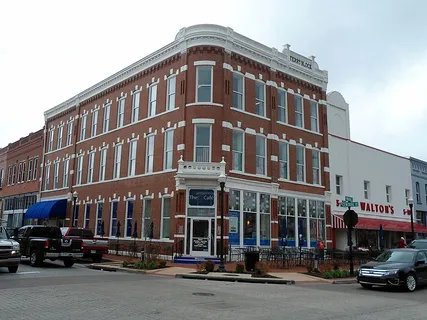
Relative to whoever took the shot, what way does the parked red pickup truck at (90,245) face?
facing away from the viewer and to the left of the viewer

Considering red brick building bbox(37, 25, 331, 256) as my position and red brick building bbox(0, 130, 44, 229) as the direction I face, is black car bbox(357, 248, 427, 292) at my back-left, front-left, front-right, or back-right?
back-left

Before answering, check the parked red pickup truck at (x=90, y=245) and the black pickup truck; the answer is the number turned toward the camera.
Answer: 0

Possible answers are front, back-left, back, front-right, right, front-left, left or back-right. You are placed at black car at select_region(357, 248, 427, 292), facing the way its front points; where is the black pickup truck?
front-right

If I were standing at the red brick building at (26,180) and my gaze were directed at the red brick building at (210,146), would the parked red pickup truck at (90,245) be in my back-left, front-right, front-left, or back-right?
front-right

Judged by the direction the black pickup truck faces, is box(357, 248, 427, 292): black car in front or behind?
behind

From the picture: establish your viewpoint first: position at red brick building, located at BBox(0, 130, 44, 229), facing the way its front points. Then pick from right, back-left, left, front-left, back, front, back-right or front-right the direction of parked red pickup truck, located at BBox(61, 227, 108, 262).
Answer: front-left

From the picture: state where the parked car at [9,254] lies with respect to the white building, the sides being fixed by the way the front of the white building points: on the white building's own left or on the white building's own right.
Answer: on the white building's own right

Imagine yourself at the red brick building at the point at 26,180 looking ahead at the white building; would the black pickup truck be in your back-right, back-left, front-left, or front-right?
front-right

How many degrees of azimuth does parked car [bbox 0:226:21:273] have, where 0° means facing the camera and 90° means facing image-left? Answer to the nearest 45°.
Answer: approximately 315°

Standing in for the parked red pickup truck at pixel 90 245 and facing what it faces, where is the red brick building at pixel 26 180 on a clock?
The red brick building is roughly at 1 o'clock from the parked red pickup truck.

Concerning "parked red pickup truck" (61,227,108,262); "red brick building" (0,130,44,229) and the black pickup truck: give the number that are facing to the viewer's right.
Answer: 0
